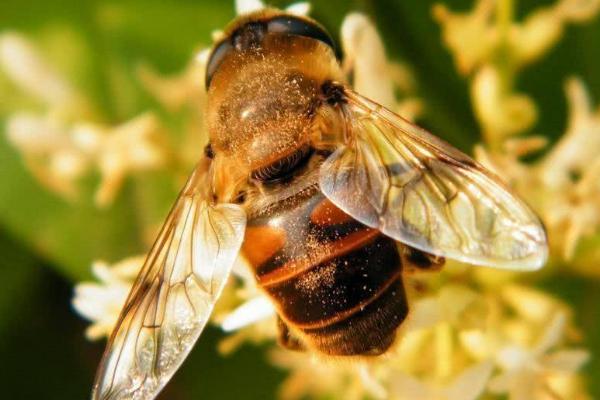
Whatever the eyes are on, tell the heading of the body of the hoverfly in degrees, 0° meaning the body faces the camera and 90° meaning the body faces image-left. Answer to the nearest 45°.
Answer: approximately 180°

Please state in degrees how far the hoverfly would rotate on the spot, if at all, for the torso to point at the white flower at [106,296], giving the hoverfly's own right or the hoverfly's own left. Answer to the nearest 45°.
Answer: approximately 45° to the hoverfly's own left

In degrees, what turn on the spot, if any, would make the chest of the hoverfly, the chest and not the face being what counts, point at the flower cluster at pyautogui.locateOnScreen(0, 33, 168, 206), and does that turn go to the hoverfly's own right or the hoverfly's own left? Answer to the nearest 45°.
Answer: approximately 45° to the hoverfly's own left
